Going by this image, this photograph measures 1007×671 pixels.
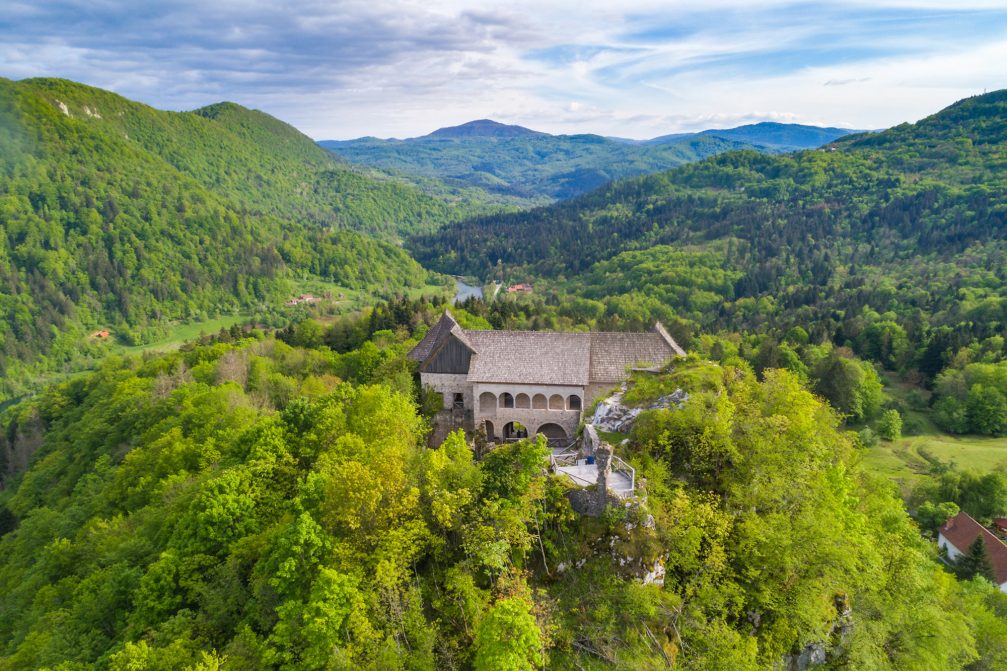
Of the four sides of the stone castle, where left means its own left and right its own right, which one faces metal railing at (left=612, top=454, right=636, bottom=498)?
front

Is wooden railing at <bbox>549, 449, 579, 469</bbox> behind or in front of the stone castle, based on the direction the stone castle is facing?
in front

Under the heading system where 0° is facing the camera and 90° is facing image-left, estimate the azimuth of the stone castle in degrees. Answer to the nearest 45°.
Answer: approximately 0°

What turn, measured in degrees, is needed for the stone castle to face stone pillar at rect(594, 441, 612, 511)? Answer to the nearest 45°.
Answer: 0° — it already faces it

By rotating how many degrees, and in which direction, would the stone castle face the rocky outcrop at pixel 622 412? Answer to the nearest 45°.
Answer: approximately 45° to its left
